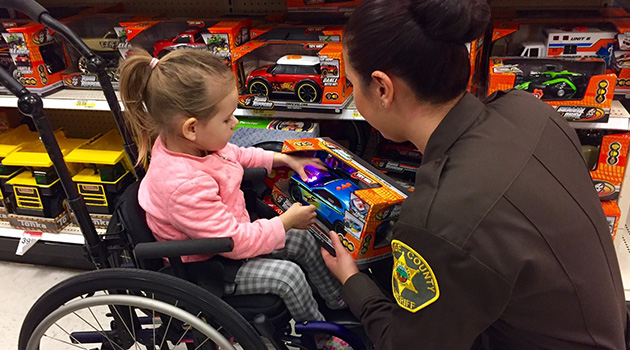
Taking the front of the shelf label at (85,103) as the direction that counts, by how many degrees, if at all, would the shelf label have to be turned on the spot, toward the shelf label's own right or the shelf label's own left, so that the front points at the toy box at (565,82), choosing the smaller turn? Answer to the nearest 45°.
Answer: approximately 45° to the shelf label's own left

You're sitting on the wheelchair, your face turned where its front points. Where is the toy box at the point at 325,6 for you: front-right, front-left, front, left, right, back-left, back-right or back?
front-left

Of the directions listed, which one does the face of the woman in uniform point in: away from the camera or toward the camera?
away from the camera

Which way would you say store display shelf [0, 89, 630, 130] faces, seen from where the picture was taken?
facing the viewer

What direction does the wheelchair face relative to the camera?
to the viewer's right

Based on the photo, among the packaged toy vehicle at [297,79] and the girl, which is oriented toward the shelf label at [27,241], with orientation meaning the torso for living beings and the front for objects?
the packaged toy vehicle

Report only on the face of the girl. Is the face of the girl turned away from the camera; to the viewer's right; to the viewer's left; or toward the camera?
to the viewer's right

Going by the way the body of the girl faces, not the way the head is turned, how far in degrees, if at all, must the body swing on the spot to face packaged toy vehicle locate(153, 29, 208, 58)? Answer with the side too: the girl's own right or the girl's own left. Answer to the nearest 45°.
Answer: approximately 90° to the girl's own left

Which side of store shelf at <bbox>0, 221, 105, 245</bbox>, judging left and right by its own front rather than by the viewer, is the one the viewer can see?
front

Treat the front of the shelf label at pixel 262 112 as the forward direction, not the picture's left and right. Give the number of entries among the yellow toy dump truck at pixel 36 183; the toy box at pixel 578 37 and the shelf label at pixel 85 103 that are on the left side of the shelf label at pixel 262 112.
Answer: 1

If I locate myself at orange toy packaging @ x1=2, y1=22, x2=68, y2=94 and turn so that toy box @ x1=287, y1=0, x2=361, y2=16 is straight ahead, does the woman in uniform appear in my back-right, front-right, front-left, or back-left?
front-right

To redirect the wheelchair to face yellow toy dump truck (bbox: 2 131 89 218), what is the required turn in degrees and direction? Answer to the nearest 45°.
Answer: approximately 135° to its left

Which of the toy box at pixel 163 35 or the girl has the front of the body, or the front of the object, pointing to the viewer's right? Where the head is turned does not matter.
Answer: the girl
